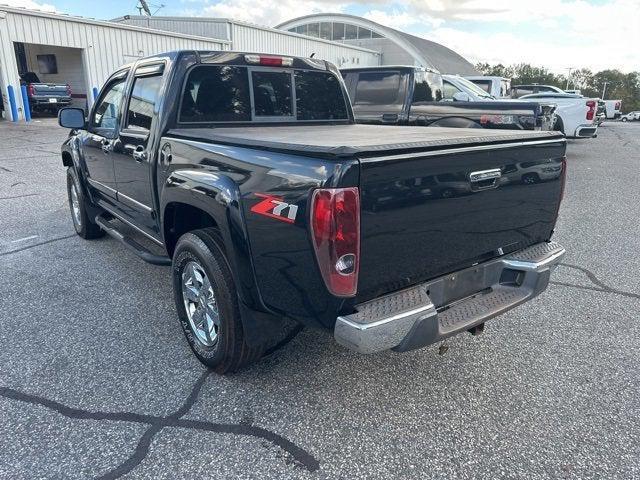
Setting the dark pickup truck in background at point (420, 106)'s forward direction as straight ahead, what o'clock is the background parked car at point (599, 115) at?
The background parked car is roughly at 4 o'clock from the dark pickup truck in background.

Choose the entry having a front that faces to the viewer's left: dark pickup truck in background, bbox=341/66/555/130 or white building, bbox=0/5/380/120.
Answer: the dark pickup truck in background

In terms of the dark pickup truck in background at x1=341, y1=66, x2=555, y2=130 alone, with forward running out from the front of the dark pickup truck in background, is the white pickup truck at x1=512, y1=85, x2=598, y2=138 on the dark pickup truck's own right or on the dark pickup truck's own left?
on the dark pickup truck's own right

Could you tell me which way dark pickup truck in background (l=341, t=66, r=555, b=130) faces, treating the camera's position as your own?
facing to the left of the viewer

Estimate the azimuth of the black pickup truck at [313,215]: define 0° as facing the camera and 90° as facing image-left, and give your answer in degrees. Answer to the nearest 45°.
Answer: approximately 135°

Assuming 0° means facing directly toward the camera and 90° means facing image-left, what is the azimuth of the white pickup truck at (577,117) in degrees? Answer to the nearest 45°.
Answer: approximately 135°

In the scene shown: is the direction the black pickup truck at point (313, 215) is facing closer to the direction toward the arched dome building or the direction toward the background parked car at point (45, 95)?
the background parked car

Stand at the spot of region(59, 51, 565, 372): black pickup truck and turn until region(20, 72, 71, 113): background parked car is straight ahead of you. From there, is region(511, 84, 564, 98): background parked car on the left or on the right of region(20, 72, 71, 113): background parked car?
right

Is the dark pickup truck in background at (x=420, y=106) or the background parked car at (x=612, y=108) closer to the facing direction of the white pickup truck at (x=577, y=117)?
the background parked car
